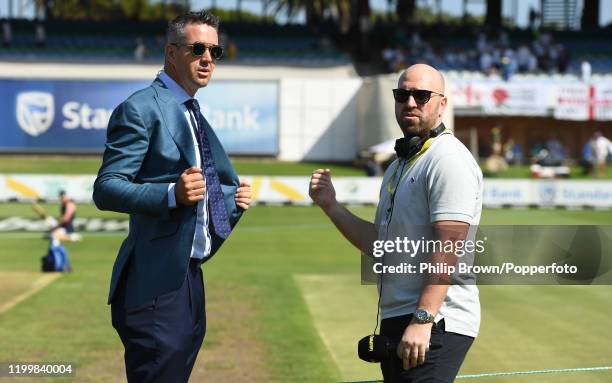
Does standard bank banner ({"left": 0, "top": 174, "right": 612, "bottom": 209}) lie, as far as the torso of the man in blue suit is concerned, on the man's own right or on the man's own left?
on the man's own left

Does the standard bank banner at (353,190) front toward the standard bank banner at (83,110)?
no

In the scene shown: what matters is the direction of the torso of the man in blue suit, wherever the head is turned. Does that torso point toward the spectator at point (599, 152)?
no

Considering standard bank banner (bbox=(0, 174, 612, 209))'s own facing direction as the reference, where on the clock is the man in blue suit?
The man in blue suit is roughly at 12 o'clock from the standard bank banner.

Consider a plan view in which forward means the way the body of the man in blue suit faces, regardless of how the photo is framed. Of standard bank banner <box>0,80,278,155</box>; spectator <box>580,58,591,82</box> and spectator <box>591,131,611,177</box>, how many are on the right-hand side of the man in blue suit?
0

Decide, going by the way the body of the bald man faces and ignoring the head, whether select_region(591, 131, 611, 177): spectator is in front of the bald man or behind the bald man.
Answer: behind

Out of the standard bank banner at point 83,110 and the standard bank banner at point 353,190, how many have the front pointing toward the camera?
2

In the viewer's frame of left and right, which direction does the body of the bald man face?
facing the viewer and to the left of the viewer

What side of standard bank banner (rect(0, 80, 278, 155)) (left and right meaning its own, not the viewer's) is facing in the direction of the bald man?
front

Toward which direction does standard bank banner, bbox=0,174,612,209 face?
toward the camera

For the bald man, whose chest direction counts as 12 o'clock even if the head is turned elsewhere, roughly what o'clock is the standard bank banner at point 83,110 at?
The standard bank banner is roughly at 4 o'clock from the bald man.

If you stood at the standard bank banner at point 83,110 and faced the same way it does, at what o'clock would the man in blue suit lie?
The man in blue suit is roughly at 12 o'clock from the standard bank banner.

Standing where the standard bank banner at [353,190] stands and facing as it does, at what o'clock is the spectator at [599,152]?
The spectator is roughly at 8 o'clock from the standard bank banner.

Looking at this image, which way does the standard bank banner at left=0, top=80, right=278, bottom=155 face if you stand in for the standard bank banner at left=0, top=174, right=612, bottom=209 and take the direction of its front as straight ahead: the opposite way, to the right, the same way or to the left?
the same way

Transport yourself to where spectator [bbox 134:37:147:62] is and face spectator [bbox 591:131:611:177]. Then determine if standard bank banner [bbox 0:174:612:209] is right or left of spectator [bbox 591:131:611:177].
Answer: right

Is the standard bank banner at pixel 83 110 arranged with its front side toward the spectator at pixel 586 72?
no

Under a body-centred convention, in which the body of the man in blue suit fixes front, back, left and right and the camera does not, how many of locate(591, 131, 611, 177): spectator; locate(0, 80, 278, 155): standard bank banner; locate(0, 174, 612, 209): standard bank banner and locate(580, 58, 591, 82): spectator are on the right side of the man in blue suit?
0

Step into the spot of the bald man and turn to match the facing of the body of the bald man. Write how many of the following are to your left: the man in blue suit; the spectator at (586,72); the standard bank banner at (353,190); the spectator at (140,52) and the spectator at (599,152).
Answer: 0

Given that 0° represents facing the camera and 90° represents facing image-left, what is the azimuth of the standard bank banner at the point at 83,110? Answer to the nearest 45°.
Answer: approximately 0°
